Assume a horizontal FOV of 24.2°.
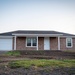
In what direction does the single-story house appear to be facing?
toward the camera
